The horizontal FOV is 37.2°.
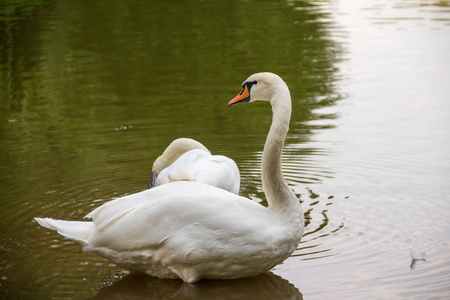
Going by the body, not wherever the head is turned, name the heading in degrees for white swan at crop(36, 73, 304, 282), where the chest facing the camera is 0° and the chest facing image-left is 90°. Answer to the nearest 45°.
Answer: approximately 270°
